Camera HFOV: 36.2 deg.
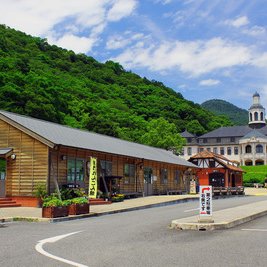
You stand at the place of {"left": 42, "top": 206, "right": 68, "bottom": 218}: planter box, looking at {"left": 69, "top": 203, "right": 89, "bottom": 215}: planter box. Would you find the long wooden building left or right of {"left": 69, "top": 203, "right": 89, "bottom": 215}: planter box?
left

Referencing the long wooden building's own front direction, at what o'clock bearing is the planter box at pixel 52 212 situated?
The planter box is roughly at 1 o'clock from the long wooden building.

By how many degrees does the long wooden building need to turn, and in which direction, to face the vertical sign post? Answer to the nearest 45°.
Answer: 0° — it already faces it

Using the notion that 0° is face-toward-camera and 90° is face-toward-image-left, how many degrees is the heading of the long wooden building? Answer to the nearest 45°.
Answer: approximately 315°

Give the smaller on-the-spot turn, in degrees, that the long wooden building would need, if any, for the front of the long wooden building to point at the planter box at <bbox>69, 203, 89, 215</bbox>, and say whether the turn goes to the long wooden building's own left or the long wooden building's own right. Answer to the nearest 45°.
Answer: approximately 45° to the long wooden building's own right
